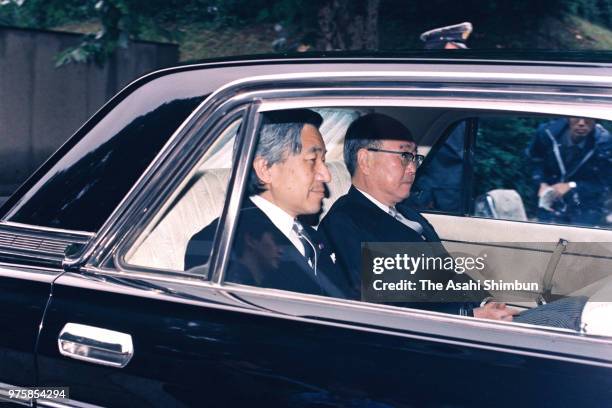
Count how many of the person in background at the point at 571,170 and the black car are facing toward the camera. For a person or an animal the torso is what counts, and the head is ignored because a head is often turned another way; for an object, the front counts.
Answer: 1

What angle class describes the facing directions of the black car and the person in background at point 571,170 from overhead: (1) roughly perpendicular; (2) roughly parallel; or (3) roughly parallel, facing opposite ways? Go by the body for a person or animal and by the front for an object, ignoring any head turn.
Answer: roughly perpendicular

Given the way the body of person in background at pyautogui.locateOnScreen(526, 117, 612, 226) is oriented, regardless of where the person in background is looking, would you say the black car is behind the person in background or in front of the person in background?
in front

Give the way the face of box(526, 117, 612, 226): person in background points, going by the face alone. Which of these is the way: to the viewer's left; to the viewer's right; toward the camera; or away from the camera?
toward the camera

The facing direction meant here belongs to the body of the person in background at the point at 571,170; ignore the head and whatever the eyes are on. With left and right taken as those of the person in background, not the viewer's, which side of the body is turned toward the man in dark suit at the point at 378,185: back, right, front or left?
front

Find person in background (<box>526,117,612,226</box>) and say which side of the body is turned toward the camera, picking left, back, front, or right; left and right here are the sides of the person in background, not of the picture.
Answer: front

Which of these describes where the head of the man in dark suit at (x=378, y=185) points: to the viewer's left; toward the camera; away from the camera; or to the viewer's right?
to the viewer's right

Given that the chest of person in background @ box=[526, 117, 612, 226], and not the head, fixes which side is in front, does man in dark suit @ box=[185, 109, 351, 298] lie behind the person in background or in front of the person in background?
in front

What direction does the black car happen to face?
to the viewer's right
